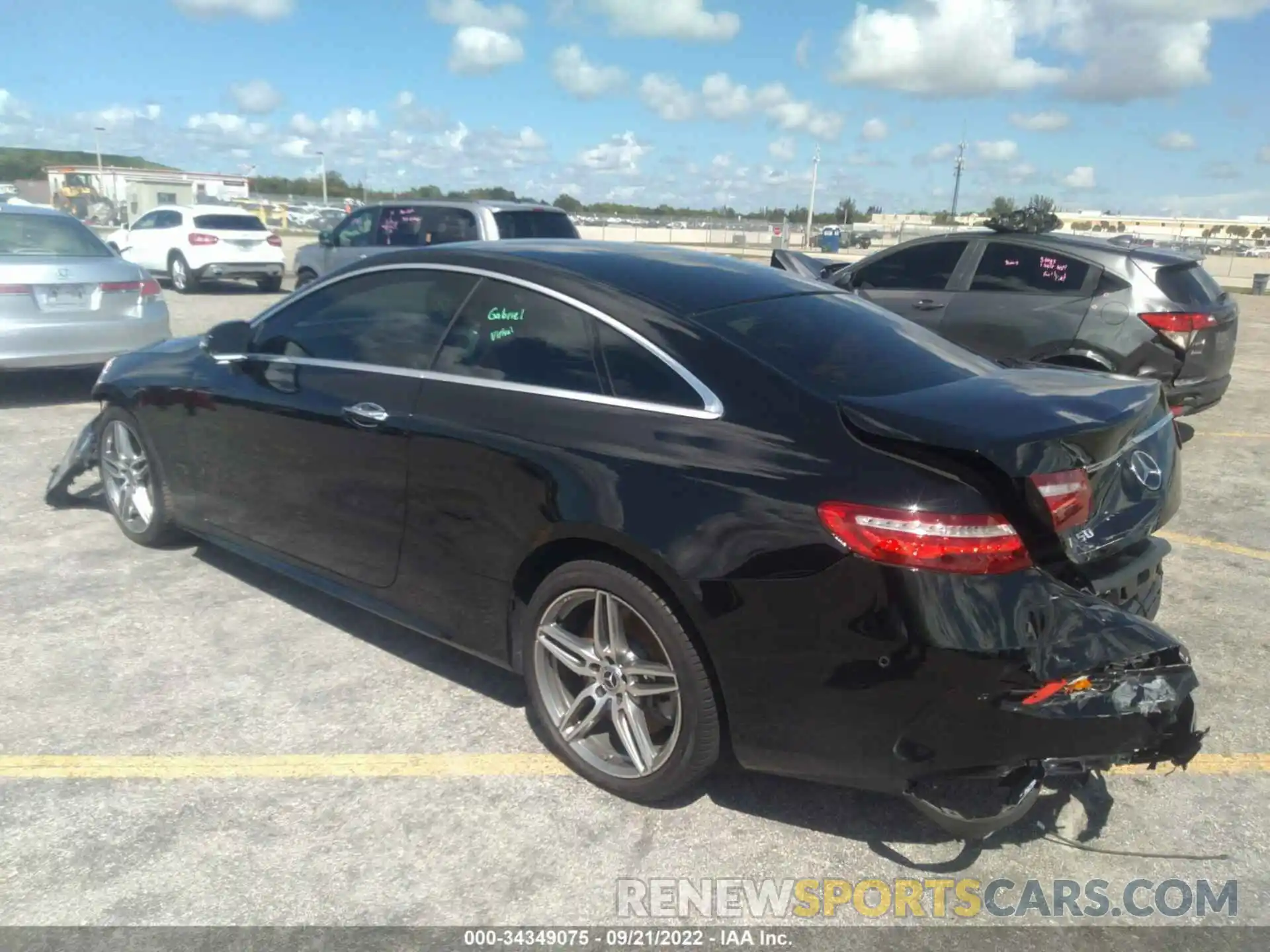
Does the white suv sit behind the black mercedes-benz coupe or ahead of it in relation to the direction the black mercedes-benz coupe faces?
ahead

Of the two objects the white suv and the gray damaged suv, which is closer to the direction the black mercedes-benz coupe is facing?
the white suv

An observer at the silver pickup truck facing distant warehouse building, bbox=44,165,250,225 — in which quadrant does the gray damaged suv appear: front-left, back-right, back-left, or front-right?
back-right

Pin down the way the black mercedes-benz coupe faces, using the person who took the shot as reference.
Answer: facing away from the viewer and to the left of the viewer

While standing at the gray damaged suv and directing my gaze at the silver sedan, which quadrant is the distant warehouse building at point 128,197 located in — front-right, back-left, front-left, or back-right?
front-right

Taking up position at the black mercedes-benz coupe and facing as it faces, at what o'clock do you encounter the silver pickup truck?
The silver pickup truck is roughly at 1 o'clock from the black mercedes-benz coupe.

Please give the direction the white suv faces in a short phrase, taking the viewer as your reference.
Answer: facing away from the viewer and to the left of the viewer

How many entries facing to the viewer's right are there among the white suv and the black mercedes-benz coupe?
0

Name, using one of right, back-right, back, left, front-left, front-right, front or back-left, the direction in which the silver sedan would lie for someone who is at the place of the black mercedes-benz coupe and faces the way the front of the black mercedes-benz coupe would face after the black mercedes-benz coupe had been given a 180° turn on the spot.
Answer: back

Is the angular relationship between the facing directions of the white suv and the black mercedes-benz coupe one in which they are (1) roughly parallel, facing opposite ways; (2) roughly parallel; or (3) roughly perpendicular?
roughly parallel

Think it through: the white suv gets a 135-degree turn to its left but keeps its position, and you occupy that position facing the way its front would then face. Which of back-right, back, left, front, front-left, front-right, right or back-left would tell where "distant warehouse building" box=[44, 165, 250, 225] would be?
back

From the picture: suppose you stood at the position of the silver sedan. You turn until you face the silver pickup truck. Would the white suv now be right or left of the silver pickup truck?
left
